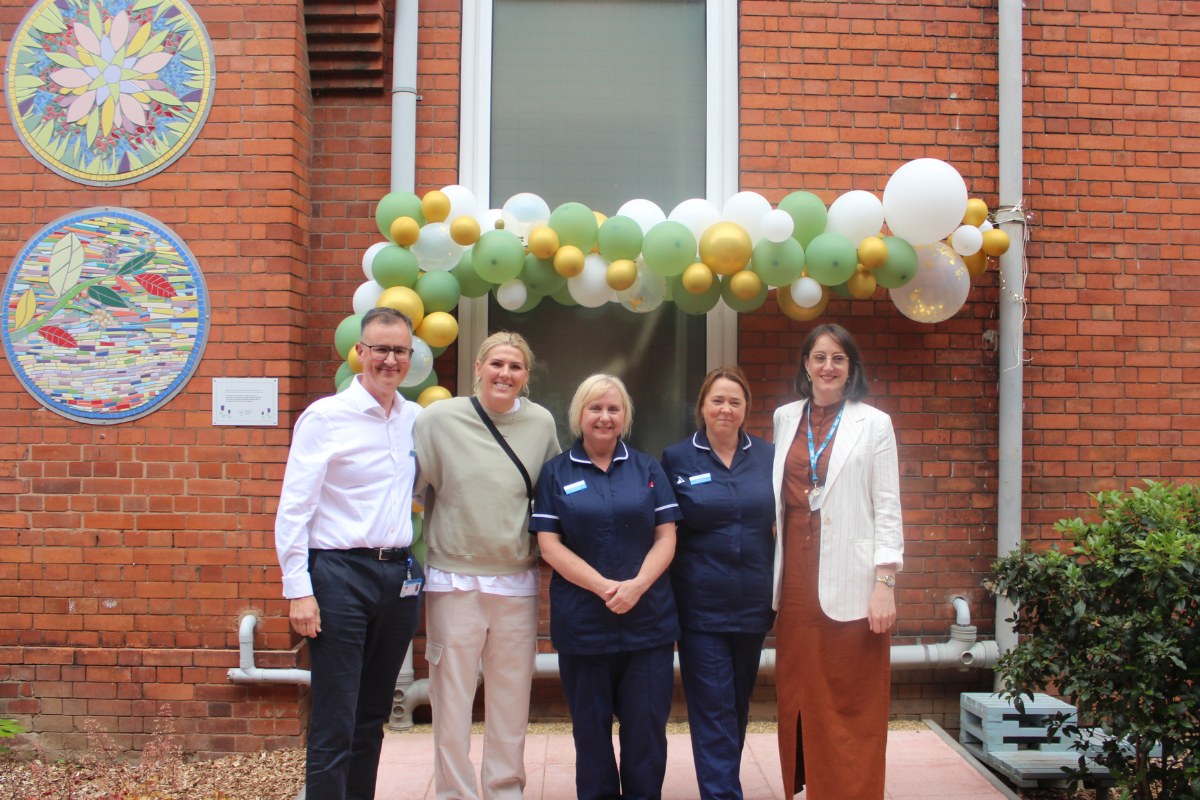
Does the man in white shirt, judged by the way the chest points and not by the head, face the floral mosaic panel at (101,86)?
no

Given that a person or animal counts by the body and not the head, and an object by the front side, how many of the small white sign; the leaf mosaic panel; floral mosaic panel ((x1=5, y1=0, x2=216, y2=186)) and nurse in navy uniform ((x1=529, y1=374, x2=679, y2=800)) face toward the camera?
4

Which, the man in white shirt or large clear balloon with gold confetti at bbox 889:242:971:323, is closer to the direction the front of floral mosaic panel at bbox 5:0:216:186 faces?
the man in white shirt

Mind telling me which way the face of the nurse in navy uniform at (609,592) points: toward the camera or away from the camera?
toward the camera

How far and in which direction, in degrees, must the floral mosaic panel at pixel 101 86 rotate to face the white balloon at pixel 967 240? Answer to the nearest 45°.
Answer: approximately 45° to its left

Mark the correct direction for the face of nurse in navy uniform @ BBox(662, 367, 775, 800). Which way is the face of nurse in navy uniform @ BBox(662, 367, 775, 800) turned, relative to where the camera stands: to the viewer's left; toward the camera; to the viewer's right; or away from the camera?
toward the camera

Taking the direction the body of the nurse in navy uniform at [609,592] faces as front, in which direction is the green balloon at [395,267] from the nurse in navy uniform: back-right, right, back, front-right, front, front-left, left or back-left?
back-right

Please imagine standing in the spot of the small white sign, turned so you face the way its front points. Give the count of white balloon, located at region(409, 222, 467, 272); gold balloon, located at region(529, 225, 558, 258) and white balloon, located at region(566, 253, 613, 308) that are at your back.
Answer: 0

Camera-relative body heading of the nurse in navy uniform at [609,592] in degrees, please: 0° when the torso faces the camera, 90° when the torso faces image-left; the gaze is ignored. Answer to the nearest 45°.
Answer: approximately 0°

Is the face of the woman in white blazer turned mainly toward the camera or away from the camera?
toward the camera

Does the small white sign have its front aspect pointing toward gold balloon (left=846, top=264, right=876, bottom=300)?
no

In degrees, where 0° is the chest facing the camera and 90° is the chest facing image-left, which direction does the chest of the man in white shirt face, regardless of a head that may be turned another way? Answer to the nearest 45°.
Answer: approximately 315°

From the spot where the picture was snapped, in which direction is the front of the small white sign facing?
facing the viewer

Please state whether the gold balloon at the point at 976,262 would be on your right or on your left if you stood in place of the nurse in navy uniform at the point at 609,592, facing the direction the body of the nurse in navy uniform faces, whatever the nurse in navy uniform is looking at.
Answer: on your left

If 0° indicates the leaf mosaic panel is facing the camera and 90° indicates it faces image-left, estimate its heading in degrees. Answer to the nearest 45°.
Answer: approximately 0°

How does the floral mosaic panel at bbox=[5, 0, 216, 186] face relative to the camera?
toward the camera
